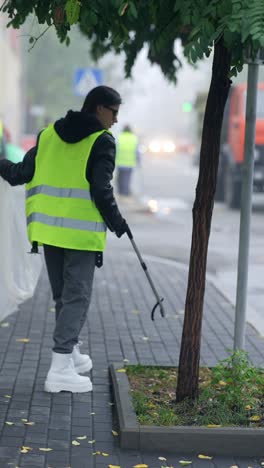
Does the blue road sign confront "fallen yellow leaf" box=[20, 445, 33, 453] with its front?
yes

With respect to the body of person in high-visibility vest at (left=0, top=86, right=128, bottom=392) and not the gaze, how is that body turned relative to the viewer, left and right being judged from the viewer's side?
facing away from the viewer and to the right of the viewer

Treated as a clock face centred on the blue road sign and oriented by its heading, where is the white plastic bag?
The white plastic bag is roughly at 12 o'clock from the blue road sign.

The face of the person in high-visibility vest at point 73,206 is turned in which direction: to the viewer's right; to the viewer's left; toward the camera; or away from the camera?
to the viewer's right

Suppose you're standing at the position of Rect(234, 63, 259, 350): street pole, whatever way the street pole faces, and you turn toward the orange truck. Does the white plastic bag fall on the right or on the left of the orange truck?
left

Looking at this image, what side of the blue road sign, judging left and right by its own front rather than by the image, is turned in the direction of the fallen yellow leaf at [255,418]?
front

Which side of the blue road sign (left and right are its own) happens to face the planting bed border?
front

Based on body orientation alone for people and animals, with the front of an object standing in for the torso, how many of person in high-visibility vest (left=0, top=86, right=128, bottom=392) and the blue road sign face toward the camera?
1

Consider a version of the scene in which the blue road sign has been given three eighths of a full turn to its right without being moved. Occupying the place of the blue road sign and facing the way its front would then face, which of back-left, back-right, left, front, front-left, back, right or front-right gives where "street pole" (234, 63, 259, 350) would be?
back-left

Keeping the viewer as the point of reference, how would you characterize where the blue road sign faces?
facing the viewer

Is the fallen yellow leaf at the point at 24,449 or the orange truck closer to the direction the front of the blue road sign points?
the fallen yellow leaf
